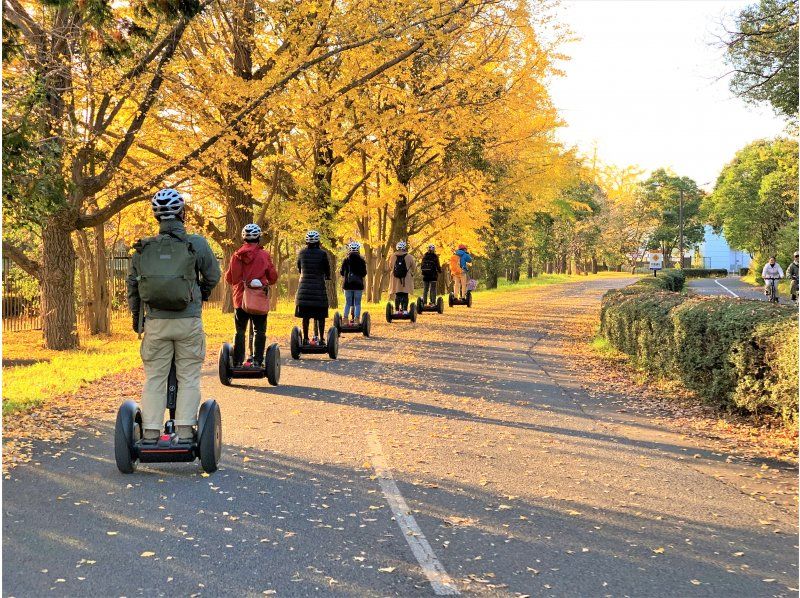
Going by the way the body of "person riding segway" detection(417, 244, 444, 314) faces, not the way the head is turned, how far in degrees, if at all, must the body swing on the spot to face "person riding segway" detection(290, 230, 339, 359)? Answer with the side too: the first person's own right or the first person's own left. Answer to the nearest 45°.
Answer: approximately 180°

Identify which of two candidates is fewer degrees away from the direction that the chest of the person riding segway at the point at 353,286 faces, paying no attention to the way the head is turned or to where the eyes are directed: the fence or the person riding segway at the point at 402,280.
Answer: the person riding segway

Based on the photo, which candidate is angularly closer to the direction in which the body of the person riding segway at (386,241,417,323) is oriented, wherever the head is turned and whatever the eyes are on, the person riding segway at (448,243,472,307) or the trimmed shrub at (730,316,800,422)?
the person riding segway

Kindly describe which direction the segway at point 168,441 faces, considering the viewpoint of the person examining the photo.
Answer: facing away from the viewer

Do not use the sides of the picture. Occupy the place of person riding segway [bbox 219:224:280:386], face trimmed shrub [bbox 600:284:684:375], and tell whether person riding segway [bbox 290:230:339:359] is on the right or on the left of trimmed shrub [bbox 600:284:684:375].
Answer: left

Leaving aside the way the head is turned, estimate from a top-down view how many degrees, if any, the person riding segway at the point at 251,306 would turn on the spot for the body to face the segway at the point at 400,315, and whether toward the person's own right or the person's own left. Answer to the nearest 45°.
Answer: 0° — they already face it

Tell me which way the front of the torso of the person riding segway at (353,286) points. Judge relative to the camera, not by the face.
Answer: away from the camera

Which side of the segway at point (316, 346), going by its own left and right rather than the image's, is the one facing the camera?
back

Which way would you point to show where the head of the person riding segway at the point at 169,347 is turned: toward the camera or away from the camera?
away from the camera

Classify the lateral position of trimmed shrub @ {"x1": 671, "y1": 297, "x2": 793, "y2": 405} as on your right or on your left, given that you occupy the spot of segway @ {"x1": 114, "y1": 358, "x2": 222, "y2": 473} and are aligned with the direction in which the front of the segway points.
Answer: on your right

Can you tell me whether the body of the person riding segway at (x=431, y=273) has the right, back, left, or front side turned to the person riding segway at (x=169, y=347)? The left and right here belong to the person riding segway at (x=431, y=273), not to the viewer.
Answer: back

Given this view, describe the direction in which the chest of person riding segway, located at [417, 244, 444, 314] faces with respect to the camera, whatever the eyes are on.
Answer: away from the camera

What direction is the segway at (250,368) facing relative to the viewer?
away from the camera
